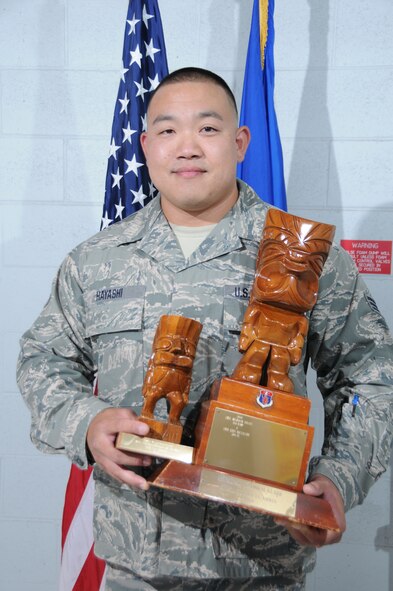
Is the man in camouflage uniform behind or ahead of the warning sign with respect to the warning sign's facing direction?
ahead

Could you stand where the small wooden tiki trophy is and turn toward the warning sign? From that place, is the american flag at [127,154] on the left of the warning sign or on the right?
left

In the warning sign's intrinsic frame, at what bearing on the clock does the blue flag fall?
The blue flag is roughly at 2 o'clock from the warning sign.

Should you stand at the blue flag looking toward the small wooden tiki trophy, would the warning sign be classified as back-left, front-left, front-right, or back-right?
back-left

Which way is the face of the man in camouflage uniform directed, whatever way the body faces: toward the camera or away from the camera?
toward the camera

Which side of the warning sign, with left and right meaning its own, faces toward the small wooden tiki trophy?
front

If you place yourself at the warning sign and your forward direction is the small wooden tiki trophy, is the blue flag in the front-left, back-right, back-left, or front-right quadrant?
front-right

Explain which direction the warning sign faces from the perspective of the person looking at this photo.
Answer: facing the viewer

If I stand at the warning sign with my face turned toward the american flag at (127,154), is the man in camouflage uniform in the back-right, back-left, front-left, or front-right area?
front-left

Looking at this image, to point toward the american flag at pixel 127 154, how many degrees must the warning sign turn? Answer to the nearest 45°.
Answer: approximately 45° to its right

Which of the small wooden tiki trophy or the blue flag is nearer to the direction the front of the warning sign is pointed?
the small wooden tiki trophy
